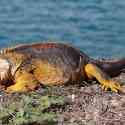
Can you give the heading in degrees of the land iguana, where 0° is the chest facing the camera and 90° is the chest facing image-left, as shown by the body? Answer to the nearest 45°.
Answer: approximately 90°
